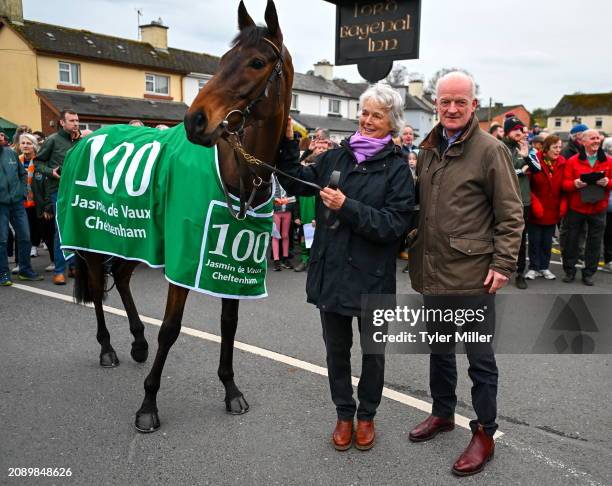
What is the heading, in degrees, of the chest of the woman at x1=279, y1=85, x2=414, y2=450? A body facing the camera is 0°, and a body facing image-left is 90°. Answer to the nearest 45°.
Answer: approximately 45°

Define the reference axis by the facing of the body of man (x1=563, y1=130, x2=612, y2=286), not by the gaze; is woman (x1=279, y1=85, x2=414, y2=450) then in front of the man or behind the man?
in front

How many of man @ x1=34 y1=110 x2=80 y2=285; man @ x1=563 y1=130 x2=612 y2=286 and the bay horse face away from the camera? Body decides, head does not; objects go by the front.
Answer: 0

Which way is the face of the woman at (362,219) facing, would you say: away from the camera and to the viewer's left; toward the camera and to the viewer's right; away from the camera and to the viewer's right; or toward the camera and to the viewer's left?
toward the camera and to the viewer's left

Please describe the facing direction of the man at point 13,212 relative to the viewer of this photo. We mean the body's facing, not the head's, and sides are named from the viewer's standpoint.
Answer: facing the viewer and to the right of the viewer

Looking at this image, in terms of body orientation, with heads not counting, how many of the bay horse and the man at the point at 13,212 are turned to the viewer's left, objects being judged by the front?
0

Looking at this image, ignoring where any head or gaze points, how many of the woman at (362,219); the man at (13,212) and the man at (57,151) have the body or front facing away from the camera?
0

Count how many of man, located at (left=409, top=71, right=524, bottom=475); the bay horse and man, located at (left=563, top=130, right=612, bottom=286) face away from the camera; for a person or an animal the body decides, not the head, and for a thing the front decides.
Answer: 0

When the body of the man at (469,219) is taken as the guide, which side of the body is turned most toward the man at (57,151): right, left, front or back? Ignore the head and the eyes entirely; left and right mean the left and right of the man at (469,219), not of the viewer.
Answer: right

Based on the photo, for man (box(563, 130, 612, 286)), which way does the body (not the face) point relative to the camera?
toward the camera
